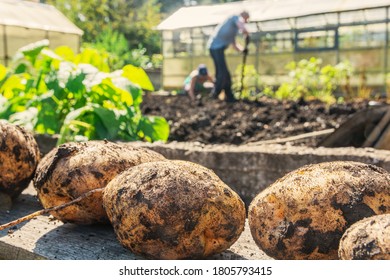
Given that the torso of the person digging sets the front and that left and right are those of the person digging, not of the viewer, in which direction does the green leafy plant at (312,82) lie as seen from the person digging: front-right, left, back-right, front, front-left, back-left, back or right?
front-left

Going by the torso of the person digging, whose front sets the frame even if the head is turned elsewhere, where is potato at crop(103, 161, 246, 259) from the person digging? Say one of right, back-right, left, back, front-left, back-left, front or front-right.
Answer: right

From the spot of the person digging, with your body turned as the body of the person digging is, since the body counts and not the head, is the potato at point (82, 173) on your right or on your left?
on your right

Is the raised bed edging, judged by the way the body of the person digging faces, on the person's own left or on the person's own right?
on the person's own right

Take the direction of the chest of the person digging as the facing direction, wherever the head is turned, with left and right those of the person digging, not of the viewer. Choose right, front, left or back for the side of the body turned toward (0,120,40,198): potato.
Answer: right

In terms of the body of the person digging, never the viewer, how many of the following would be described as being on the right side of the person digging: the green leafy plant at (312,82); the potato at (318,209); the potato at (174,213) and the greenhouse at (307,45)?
2

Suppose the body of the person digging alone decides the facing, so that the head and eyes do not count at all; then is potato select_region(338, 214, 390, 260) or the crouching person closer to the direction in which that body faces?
the potato

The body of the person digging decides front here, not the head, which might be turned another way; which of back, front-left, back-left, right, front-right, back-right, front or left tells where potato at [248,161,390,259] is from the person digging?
right

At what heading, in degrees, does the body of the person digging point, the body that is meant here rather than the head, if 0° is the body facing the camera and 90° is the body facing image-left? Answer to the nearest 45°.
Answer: approximately 270°

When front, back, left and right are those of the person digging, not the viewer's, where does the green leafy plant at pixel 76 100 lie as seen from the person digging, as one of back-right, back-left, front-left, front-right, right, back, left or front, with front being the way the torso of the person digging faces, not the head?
right
